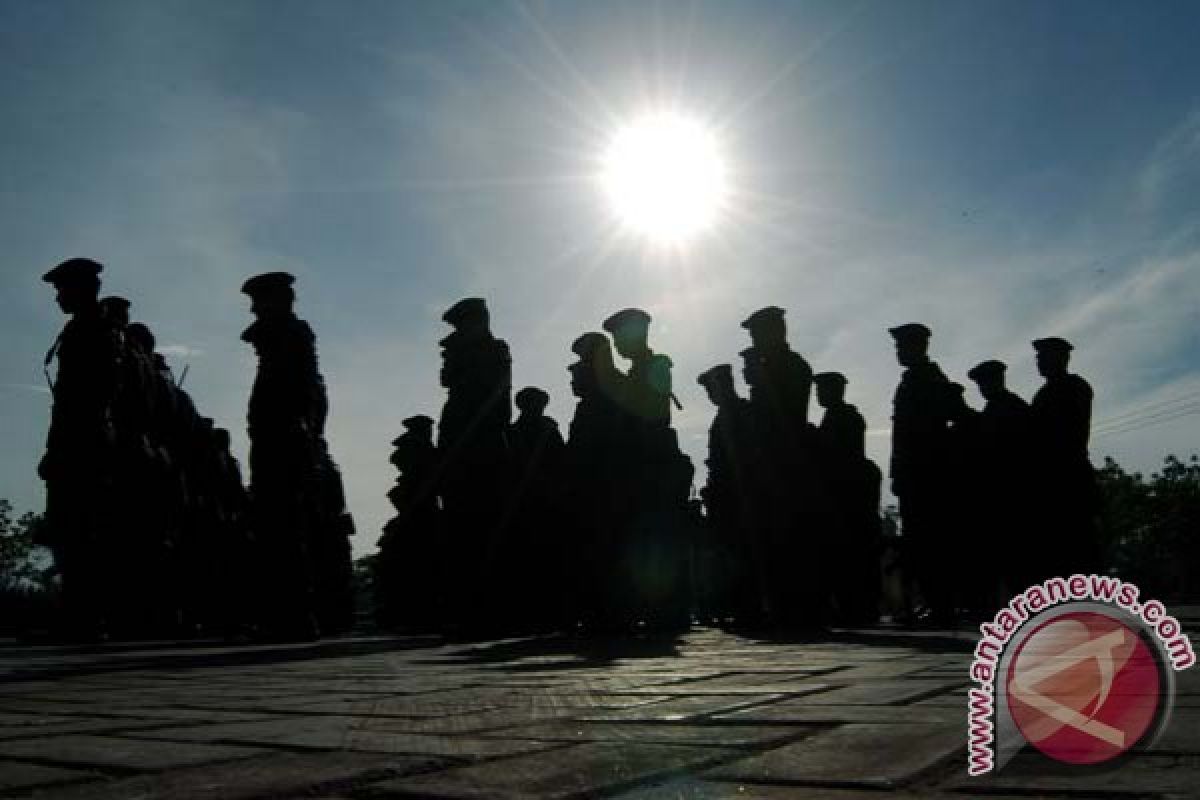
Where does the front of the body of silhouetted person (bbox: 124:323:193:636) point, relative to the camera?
to the viewer's left

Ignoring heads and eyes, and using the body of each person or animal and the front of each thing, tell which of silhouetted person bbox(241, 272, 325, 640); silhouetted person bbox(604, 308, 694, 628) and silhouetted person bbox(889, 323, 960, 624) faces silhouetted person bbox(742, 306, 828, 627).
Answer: silhouetted person bbox(889, 323, 960, 624)

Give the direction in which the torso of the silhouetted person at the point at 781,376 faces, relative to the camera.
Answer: to the viewer's left

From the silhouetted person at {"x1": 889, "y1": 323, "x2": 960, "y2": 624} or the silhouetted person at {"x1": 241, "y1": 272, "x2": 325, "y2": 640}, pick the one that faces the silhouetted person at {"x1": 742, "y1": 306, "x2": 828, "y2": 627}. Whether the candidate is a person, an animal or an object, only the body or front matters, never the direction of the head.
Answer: the silhouetted person at {"x1": 889, "y1": 323, "x2": 960, "y2": 624}

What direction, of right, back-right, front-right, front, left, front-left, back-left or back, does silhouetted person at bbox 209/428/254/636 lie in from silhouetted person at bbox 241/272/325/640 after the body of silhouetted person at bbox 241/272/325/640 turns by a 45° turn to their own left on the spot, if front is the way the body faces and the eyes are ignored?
back-right

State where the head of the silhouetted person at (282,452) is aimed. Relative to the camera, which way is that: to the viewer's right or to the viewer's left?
to the viewer's left

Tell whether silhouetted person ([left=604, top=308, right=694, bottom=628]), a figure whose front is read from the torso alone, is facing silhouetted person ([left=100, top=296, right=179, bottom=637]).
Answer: yes

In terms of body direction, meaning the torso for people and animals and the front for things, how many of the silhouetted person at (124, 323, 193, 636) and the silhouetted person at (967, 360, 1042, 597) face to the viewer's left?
2

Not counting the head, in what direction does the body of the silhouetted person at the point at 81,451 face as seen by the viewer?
to the viewer's left

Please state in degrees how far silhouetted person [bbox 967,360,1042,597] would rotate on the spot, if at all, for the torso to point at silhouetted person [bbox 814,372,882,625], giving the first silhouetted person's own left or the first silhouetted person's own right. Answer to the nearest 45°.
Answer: approximately 45° to the first silhouetted person's own right

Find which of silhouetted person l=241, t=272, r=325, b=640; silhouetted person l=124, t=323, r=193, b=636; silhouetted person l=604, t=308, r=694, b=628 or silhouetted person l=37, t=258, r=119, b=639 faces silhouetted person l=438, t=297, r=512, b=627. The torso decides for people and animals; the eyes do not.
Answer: silhouetted person l=604, t=308, r=694, b=628

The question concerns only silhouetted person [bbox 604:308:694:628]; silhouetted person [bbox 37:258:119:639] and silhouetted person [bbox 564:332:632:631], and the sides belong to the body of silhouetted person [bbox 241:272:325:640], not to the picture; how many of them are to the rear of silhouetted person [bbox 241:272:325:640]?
2

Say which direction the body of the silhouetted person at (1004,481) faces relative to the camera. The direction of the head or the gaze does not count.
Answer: to the viewer's left

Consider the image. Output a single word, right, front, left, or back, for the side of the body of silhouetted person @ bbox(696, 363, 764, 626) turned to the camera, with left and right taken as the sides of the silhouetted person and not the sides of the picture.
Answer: left

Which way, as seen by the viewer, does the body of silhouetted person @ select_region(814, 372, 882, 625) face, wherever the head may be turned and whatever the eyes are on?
to the viewer's left

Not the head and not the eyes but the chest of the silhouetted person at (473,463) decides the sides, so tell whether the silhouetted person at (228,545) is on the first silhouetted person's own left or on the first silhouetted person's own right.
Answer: on the first silhouetted person's own right

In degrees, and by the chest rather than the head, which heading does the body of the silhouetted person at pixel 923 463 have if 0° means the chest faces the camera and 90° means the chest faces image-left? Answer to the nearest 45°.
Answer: approximately 90°
